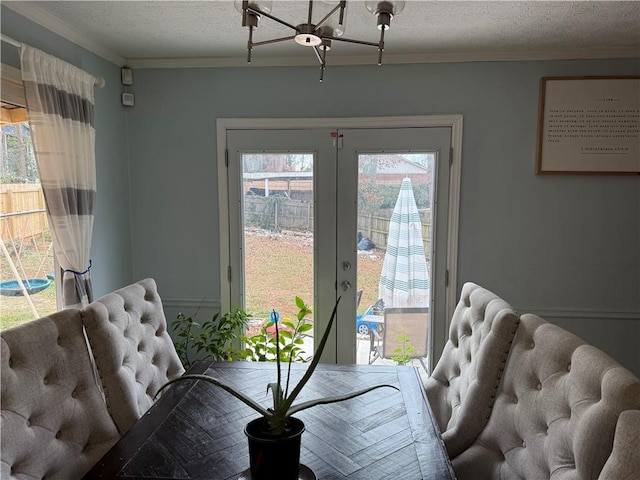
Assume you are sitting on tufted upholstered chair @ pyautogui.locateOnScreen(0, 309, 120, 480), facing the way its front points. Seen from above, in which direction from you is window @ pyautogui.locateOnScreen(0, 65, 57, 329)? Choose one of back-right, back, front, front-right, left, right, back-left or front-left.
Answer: back-left

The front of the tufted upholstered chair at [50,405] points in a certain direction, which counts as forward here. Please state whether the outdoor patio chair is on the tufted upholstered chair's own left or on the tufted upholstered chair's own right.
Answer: on the tufted upholstered chair's own left

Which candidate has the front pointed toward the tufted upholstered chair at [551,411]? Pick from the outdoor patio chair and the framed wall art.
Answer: the framed wall art

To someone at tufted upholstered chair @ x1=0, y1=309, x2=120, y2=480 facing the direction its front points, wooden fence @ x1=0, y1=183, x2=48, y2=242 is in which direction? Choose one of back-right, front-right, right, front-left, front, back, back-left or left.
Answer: back-left

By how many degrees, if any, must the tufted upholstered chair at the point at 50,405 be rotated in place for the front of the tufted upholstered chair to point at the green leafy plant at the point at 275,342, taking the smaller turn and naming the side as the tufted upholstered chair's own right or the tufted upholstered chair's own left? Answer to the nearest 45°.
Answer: approximately 90° to the tufted upholstered chair's own left

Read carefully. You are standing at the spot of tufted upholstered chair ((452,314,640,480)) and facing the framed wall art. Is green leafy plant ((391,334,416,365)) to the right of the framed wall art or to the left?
left

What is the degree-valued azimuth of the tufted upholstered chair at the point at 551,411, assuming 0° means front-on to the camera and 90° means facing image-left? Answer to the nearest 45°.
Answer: approximately 45°

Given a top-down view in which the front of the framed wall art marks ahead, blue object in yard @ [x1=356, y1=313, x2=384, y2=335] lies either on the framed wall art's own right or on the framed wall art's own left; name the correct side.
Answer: on the framed wall art's own right
